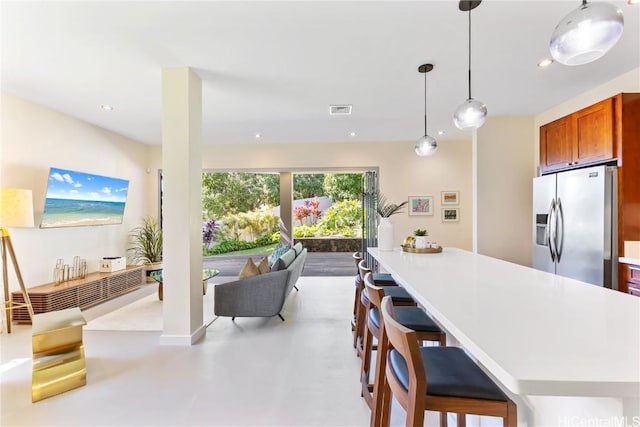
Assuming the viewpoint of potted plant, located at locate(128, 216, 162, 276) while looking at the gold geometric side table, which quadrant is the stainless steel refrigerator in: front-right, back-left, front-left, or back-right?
front-left

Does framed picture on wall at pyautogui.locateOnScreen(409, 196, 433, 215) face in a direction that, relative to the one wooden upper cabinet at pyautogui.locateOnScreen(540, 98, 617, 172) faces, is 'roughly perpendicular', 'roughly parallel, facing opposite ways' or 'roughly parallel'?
roughly perpendicular

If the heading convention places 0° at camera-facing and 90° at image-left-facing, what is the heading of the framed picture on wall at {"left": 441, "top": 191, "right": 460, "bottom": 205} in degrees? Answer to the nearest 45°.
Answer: approximately 0°

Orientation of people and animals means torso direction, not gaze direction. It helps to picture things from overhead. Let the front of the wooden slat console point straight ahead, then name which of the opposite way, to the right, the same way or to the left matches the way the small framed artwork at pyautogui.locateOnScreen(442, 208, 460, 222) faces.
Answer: to the right

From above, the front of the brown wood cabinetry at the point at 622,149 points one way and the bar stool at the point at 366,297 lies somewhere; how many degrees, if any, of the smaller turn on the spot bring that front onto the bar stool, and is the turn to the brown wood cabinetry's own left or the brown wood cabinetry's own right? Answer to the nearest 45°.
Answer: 0° — it already faces it

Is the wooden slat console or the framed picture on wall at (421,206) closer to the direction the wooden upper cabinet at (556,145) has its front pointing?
the wooden slat console

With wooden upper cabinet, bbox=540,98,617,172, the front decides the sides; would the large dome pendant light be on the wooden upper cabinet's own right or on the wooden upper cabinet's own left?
on the wooden upper cabinet's own left

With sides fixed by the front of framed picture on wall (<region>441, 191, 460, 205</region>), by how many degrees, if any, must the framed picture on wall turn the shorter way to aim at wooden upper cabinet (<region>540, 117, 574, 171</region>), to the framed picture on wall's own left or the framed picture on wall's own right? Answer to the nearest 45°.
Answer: approximately 45° to the framed picture on wall's own left

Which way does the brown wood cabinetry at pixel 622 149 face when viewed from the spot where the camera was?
facing the viewer and to the left of the viewer

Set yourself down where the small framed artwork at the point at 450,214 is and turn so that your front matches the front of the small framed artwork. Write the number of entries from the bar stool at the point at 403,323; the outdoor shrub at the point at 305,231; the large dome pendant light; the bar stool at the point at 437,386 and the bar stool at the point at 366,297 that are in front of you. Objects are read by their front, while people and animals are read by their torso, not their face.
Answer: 4

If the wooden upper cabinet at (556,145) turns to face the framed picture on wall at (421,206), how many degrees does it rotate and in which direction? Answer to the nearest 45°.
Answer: approximately 90° to its right

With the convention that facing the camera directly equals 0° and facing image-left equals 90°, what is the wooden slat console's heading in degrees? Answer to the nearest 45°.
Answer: approximately 315°

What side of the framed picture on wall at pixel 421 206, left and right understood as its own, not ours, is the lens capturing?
front
